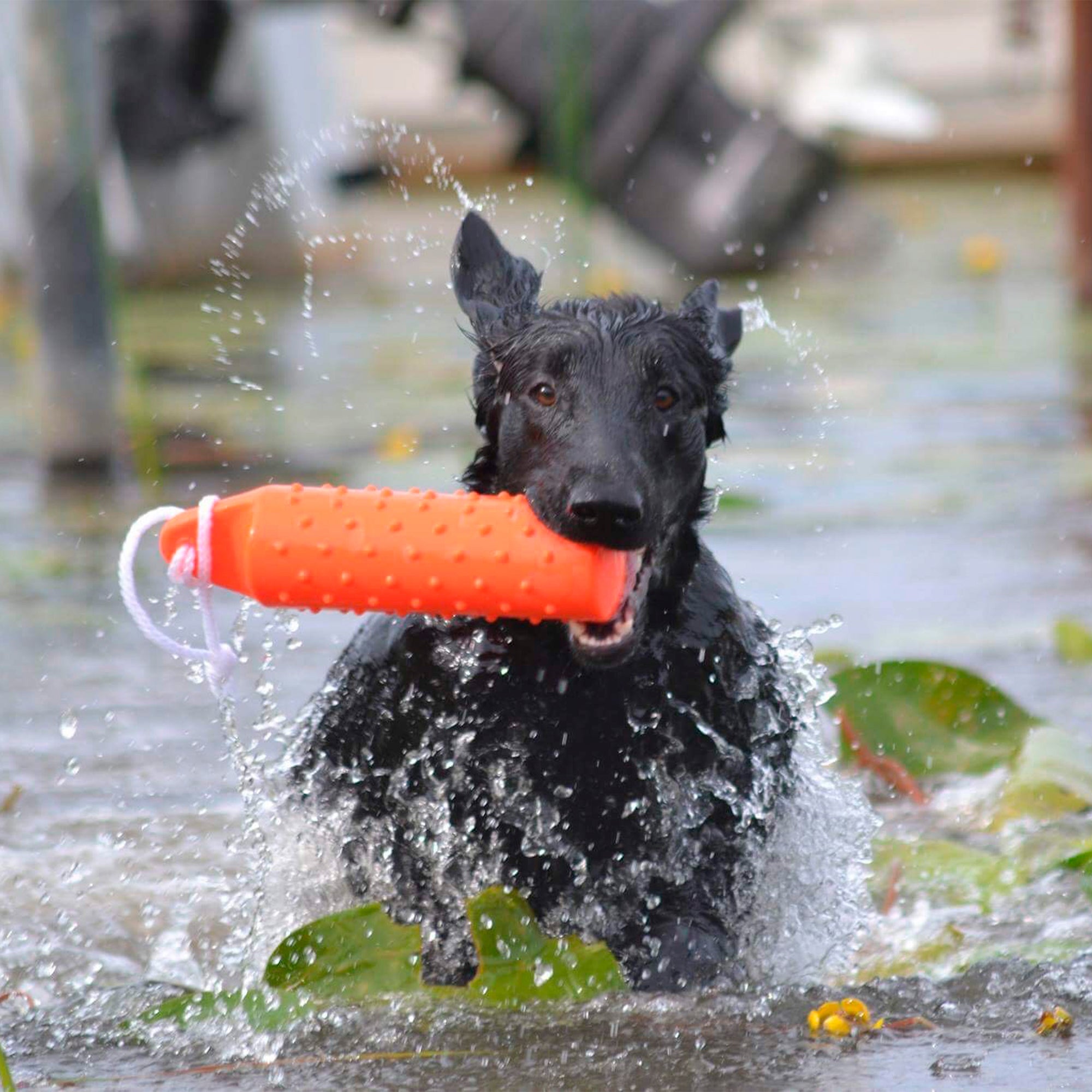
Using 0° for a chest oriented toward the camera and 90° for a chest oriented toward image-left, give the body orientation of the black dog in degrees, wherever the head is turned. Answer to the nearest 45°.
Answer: approximately 0°

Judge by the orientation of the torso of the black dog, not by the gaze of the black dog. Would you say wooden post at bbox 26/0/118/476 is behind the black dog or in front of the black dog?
behind

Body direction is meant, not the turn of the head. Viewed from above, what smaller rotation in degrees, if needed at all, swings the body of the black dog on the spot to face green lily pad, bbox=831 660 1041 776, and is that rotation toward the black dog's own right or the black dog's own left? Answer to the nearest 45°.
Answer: approximately 135° to the black dog's own left

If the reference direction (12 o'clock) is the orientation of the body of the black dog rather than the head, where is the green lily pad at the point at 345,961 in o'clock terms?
The green lily pad is roughly at 1 o'clock from the black dog.

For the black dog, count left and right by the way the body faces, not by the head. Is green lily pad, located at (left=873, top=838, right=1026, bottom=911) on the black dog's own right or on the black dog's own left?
on the black dog's own left

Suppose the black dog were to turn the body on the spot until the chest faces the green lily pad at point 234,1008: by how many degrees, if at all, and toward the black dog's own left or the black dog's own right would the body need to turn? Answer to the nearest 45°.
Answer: approximately 45° to the black dog's own right

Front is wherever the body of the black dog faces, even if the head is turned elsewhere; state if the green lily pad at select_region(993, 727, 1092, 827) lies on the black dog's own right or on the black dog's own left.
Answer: on the black dog's own left

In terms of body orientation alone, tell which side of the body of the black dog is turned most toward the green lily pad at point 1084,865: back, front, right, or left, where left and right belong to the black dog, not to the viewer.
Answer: left
